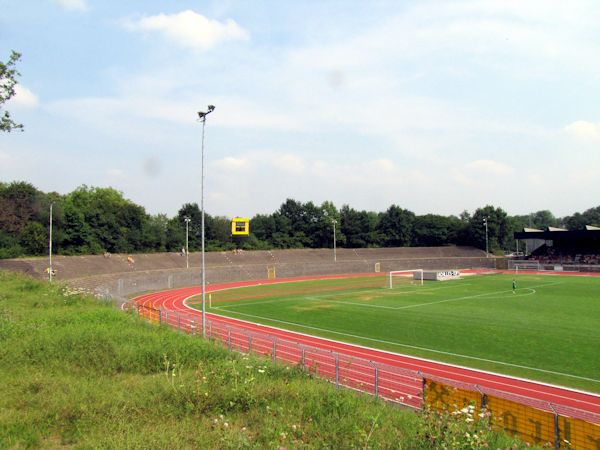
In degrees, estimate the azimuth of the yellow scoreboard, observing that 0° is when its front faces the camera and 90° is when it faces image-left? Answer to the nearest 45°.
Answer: approximately 0°
